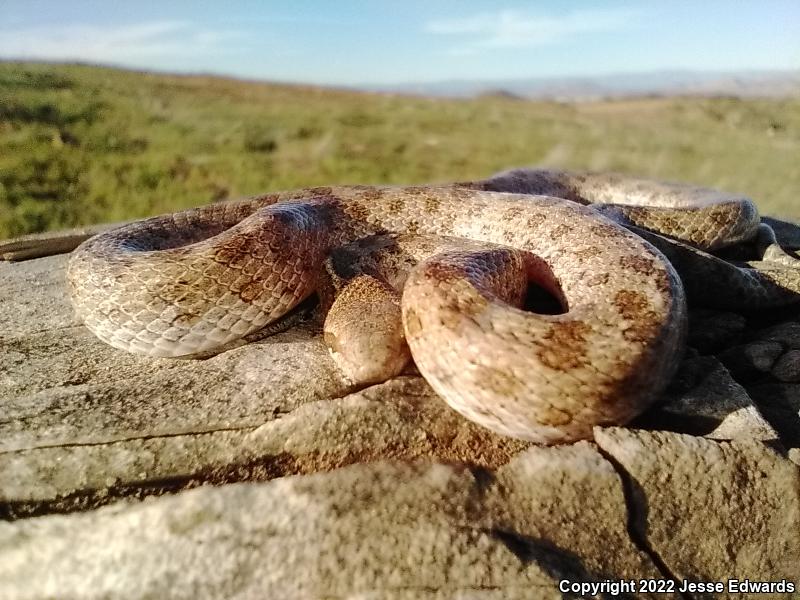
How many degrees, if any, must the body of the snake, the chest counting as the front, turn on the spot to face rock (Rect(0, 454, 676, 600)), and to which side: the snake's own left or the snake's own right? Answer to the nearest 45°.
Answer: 0° — it already faces it

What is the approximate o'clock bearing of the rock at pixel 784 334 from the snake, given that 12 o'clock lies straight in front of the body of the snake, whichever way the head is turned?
The rock is roughly at 9 o'clock from the snake.

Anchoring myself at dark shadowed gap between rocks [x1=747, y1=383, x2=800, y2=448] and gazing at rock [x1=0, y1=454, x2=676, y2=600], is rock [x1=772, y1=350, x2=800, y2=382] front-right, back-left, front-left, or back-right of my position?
back-right

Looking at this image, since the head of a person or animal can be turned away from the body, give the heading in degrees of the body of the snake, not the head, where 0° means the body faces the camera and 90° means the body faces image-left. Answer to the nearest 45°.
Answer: approximately 0°

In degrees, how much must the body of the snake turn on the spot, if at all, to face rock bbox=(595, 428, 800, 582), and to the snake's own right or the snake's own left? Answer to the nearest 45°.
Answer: approximately 45° to the snake's own left
